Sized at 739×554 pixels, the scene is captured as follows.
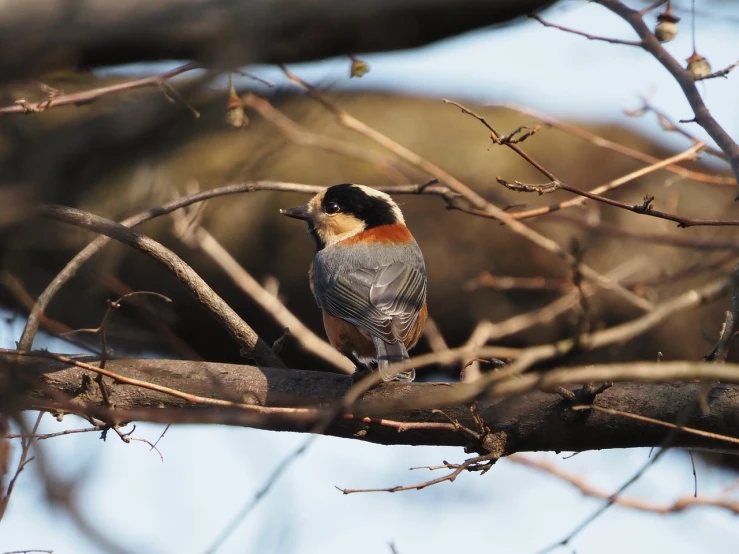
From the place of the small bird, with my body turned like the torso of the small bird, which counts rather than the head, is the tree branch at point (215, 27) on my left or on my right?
on my left

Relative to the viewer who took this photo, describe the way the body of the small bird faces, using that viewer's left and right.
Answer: facing away from the viewer and to the left of the viewer

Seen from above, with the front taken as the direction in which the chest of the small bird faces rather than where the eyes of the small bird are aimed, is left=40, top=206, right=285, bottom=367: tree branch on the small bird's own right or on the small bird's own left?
on the small bird's own left
